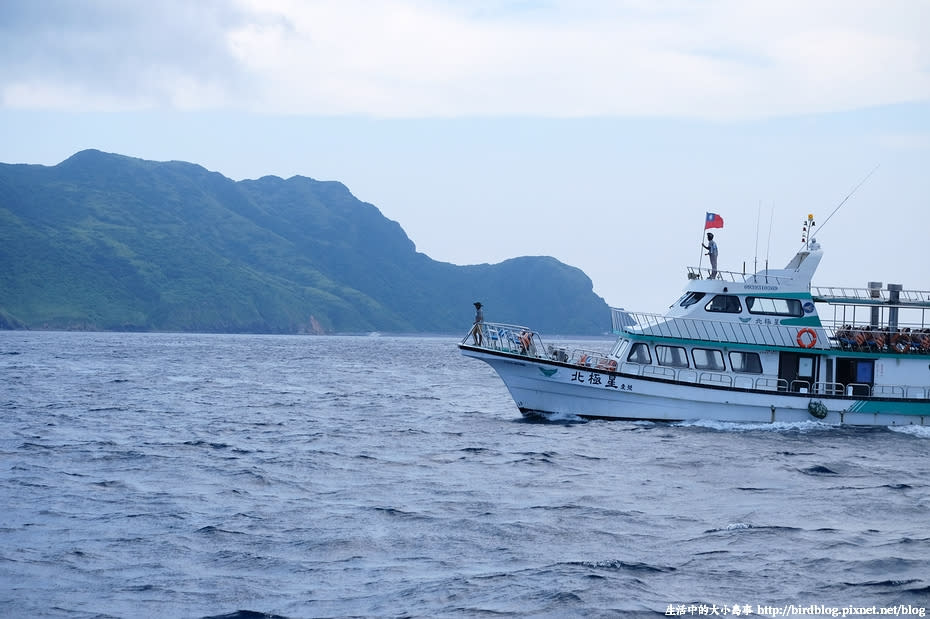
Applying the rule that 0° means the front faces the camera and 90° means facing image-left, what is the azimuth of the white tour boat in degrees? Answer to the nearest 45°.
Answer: approximately 90°
